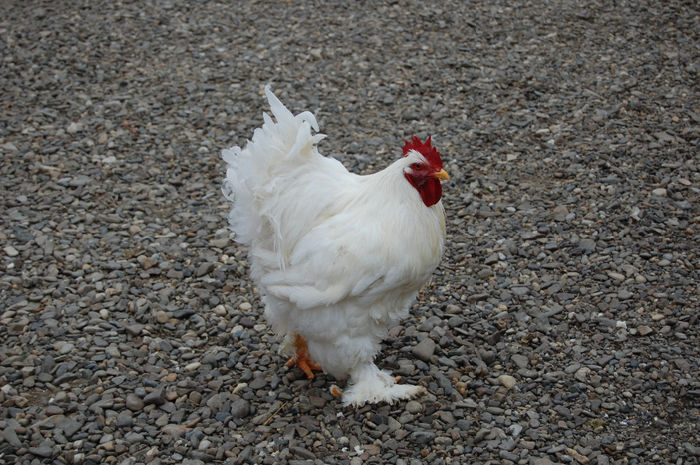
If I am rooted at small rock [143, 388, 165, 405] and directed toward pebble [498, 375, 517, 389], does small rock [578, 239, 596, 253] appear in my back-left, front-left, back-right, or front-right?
front-left

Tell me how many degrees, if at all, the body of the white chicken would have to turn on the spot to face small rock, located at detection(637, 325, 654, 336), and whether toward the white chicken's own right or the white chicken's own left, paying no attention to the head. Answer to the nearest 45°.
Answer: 0° — it already faces it

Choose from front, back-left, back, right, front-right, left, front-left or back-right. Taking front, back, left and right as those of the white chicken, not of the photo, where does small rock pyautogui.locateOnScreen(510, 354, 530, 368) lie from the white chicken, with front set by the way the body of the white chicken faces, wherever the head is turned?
front

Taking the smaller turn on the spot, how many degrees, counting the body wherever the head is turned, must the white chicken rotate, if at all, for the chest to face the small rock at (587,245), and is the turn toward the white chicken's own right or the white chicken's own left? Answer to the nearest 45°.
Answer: approximately 45° to the white chicken's own left

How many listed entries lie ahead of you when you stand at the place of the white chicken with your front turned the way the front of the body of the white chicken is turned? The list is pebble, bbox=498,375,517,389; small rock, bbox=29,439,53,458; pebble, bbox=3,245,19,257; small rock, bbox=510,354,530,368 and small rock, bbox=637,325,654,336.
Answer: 3

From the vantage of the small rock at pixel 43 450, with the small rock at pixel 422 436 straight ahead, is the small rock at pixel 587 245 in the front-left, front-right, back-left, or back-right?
front-left

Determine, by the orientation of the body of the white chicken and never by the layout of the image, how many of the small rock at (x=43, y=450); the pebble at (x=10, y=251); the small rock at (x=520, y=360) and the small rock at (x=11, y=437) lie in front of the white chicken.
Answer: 1

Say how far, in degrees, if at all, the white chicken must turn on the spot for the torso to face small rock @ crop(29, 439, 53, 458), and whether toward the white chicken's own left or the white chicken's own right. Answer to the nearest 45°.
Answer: approximately 135° to the white chicken's own right

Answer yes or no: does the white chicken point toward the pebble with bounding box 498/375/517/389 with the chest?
yes

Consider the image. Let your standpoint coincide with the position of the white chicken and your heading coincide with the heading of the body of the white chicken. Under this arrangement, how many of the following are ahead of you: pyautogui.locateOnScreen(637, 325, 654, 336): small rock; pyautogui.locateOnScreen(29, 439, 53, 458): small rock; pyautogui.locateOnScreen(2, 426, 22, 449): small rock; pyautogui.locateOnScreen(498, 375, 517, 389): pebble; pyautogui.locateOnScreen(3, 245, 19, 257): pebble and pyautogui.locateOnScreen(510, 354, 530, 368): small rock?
3

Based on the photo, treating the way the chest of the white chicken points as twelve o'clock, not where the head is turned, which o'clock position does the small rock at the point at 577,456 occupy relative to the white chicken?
The small rock is roughly at 1 o'clock from the white chicken.

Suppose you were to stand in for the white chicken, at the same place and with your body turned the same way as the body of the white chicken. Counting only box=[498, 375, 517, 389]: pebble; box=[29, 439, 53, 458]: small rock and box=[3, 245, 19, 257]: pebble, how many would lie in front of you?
1

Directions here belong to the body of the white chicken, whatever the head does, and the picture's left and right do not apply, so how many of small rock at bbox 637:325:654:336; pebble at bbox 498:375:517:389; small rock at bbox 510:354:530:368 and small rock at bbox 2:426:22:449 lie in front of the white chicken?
3

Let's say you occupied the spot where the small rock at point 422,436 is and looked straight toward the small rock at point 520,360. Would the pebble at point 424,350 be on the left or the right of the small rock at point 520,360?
left

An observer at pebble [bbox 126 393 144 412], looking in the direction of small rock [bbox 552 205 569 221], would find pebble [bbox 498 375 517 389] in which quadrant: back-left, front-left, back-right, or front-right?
front-right

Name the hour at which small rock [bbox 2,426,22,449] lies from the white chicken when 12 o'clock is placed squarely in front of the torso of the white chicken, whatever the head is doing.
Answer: The small rock is roughly at 5 o'clock from the white chicken.

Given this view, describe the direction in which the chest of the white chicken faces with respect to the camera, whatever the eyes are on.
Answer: to the viewer's right
